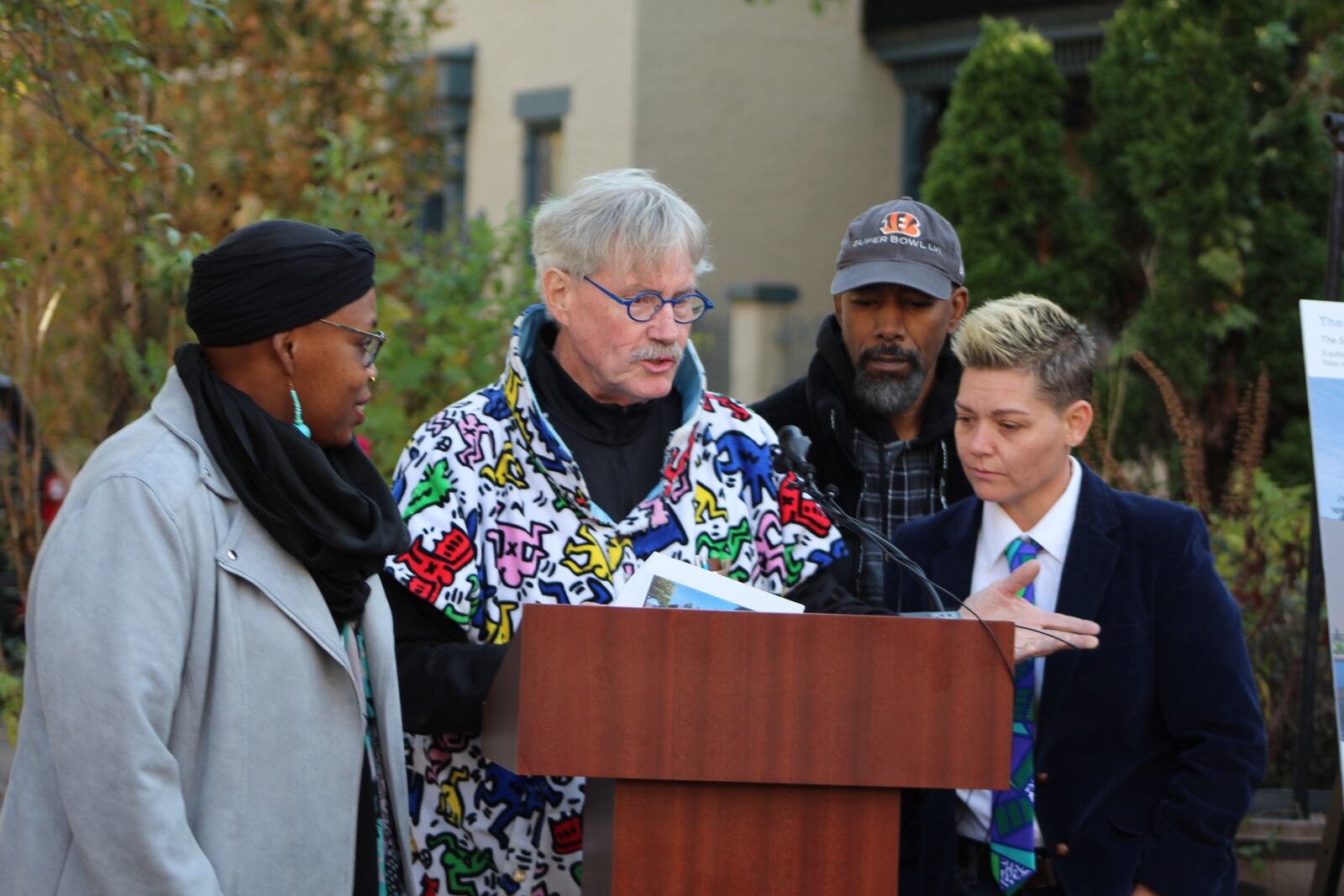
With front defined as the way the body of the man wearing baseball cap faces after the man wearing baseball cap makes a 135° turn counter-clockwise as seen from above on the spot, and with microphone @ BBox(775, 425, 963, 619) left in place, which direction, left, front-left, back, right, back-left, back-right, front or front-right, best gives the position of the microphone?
back-right

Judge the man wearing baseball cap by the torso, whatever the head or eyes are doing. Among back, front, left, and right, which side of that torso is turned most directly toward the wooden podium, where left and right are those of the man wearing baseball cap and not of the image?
front

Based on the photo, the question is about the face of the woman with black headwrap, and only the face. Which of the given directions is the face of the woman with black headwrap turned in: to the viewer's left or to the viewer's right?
to the viewer's right

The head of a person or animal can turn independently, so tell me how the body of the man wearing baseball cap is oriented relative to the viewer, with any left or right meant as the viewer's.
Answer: facing the viewer

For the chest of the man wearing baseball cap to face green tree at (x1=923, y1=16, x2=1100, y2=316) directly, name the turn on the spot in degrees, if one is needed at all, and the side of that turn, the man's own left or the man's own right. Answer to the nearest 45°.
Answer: approximately 180°

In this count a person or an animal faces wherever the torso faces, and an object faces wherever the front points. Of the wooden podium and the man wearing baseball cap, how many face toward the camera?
2

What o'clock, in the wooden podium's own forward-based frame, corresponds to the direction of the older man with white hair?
The older man with white hair is roughly at 5 o'clock from the wooden podium.

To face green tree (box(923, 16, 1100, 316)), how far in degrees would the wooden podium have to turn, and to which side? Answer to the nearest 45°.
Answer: approximately 180°

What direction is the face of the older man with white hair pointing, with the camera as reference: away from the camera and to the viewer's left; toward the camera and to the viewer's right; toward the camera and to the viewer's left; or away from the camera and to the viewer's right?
toward the camera and to the viewer's right
